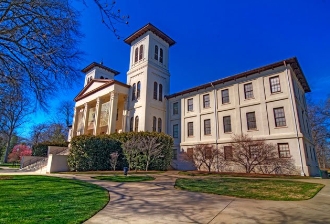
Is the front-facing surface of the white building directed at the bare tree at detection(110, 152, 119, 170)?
yes

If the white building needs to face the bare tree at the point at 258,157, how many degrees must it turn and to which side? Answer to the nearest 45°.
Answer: approximately 90° to its left

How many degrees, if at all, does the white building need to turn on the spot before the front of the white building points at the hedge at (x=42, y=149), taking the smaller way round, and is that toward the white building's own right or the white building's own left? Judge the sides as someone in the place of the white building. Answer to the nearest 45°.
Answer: approximately 45° to the white building's own right
